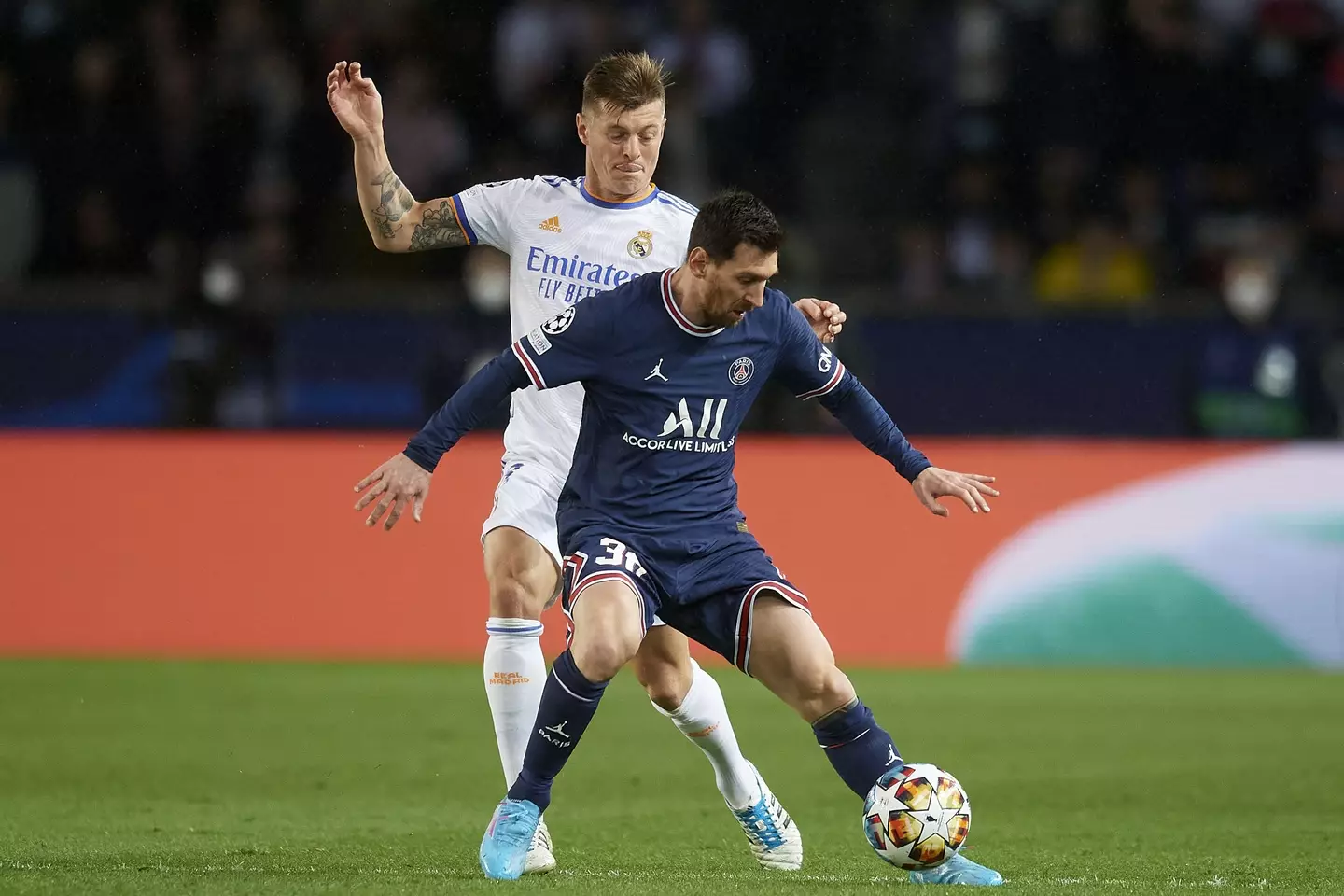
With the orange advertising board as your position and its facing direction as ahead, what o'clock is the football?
The football is roughly at 11 o'clock from the orange advertising board.

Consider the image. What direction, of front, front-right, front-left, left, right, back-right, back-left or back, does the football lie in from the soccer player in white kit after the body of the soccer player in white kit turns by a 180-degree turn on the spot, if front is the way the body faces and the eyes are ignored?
back-right

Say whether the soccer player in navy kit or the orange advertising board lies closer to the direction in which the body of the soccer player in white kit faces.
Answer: the soccer player in navy kit

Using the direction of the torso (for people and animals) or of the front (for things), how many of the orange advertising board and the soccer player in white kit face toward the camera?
2

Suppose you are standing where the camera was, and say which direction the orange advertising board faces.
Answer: facing the viewer

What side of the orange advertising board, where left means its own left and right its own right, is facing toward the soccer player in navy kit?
front

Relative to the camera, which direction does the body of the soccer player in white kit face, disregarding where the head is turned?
toward the camera

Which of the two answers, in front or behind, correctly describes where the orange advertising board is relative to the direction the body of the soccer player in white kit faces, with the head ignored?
behind

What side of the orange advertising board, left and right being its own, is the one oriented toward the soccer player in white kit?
front

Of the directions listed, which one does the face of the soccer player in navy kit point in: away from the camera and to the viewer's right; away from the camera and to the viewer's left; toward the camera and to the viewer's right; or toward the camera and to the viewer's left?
toward the camera and to the viewer's right
